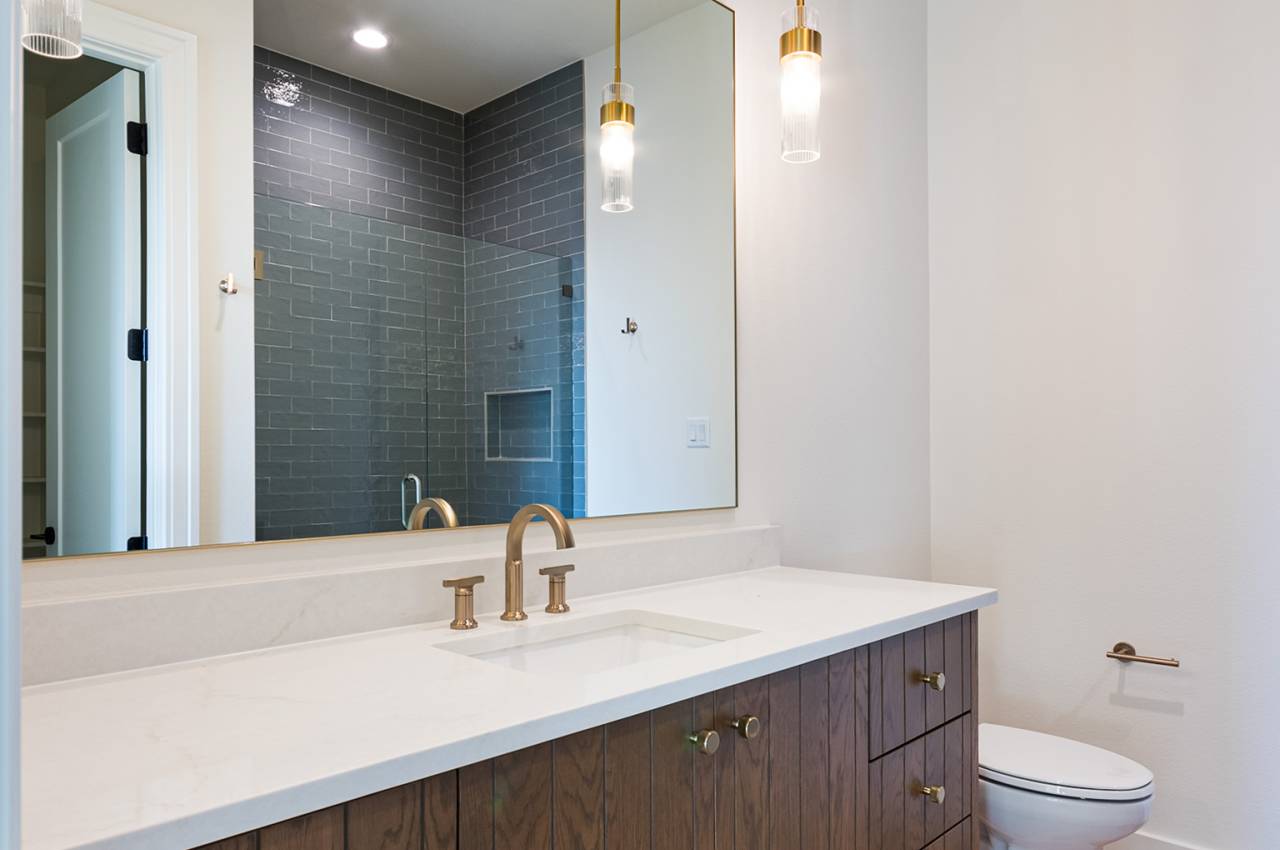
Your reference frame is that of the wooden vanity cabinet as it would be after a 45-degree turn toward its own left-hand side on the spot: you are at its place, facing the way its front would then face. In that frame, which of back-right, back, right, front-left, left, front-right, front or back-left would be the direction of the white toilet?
front-left

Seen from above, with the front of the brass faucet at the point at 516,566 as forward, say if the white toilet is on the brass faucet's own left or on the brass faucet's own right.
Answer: on the brass faucet's own left
